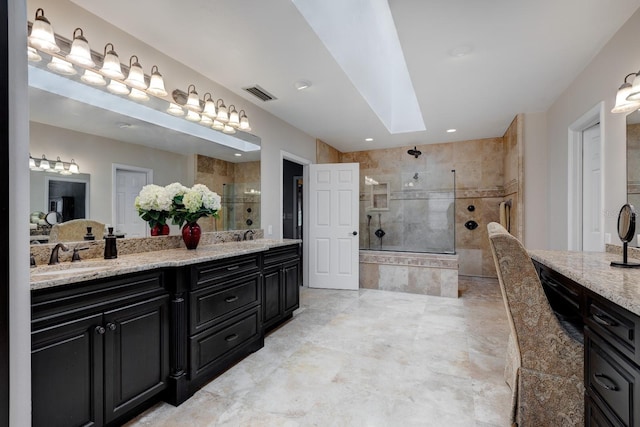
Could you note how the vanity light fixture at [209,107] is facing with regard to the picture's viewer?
facing the viewer and to the right of the viewer

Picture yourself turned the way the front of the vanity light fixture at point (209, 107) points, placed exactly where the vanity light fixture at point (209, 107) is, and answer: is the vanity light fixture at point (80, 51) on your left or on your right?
on your right

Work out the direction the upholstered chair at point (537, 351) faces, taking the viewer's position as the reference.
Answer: facing to the right of the viewer

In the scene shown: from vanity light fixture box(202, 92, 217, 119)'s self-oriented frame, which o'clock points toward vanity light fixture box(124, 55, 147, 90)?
vanity light fixture box(124, 55, 147, 90) is roughly at 3 o'clock from vanity light fixture box(202, 92, 217, 119).

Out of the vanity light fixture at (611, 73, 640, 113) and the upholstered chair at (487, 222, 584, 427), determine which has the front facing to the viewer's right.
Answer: the upholstered chair

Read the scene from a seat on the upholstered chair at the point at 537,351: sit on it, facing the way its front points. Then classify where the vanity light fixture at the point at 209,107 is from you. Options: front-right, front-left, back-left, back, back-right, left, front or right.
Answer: back

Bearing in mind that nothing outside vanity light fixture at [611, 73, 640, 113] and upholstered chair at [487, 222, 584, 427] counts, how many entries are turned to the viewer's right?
1

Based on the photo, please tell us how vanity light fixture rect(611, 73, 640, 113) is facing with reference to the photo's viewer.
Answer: facing to the left of the viewer

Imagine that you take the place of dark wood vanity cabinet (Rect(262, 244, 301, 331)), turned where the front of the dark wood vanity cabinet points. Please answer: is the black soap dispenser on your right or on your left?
on your right

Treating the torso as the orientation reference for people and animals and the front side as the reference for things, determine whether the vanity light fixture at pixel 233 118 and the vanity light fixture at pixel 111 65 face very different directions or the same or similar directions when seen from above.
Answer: same or similar directions
